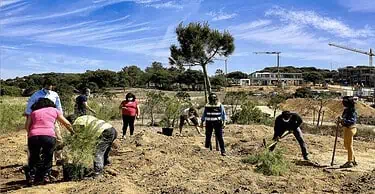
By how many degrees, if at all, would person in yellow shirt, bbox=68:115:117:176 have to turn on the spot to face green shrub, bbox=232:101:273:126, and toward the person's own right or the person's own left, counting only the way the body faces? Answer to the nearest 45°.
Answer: approximately 135° to the person's own right

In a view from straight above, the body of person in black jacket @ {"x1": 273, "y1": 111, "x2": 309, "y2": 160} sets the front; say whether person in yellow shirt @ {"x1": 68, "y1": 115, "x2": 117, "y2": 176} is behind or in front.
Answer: in front

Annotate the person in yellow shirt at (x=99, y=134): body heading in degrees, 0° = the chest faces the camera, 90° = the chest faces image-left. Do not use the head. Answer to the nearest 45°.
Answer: approximately 90°

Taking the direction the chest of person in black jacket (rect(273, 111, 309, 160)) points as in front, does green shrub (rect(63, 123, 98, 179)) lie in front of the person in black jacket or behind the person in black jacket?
in front

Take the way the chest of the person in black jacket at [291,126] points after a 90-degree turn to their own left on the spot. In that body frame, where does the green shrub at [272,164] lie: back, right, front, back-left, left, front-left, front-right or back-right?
front-right

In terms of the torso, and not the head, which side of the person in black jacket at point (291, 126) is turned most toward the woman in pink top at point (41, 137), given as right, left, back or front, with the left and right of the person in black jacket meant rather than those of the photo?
front

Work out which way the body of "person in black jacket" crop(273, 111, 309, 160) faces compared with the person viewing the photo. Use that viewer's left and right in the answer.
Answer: facing the viewer and to the left of the viewer
